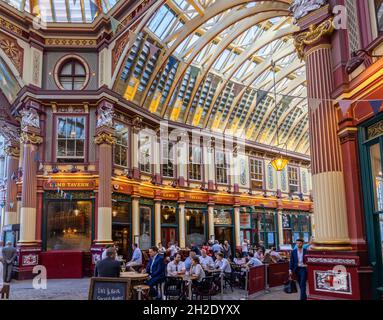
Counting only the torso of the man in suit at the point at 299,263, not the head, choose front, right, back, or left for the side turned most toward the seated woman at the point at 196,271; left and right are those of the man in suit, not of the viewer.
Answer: right

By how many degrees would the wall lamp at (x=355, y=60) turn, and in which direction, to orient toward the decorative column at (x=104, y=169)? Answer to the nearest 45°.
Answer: approximately 45° to its right

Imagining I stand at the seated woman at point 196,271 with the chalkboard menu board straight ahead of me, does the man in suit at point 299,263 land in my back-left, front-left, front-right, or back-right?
back-left

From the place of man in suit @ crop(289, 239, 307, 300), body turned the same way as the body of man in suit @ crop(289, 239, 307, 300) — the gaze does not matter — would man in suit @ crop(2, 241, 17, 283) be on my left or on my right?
on my right

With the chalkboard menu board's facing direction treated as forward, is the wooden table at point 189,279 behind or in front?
behind

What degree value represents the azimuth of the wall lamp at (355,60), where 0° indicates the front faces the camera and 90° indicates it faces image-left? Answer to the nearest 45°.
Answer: approximately 90°

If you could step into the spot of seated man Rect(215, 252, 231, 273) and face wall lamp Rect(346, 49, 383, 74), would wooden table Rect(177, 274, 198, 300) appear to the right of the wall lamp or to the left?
right
